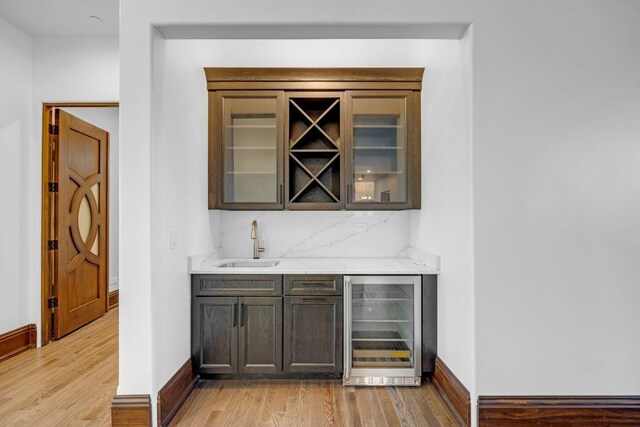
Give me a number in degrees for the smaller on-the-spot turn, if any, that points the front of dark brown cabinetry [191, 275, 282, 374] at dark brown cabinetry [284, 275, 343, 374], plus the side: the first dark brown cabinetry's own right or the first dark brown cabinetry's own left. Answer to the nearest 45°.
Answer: approximately 90° to the first dark brown cabinetry's own left

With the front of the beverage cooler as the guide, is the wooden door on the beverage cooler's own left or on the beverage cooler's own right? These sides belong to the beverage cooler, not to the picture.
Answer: on the beverage cooler's own right

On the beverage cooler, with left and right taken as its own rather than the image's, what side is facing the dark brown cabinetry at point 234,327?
right

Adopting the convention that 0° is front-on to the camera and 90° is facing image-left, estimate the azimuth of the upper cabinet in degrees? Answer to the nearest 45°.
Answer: approximately 0°

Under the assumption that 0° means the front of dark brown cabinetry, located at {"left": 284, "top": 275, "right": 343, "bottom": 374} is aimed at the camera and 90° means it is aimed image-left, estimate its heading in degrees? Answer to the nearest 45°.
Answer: approximately 0°

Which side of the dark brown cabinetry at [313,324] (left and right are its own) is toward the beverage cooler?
left
